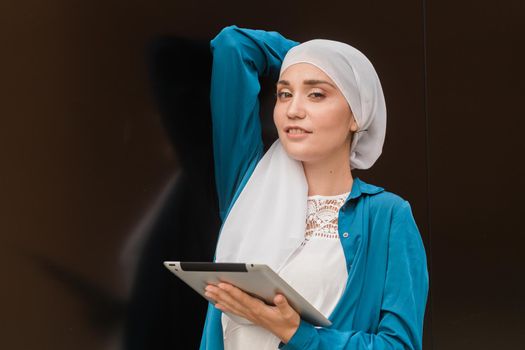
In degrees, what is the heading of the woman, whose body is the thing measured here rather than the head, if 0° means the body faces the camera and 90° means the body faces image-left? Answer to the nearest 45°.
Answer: approximately 45°
